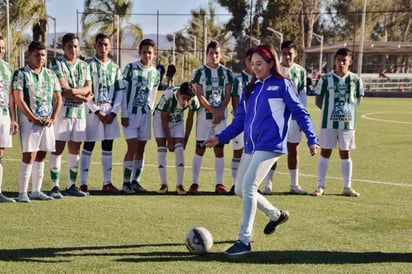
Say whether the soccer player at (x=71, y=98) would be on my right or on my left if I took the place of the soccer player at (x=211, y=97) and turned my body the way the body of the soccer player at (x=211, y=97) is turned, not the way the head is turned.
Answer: on my right

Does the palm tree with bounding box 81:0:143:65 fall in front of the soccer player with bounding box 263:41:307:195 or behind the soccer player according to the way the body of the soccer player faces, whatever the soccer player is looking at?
behind

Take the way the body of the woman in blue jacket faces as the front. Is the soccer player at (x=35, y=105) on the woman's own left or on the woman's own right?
on the woman's own right

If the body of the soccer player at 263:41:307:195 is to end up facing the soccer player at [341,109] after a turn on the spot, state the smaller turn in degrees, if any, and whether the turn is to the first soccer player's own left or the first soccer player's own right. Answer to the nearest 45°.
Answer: approximately 90° to the first soccer player's own left

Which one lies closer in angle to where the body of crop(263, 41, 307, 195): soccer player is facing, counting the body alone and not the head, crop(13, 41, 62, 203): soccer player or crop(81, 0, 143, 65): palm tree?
the soccer player

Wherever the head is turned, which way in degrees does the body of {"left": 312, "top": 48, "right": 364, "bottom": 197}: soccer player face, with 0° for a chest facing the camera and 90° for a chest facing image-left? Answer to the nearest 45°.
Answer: approximately 0°

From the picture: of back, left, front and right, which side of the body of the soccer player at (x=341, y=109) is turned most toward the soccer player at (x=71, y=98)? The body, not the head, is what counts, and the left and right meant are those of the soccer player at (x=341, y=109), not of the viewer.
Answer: right

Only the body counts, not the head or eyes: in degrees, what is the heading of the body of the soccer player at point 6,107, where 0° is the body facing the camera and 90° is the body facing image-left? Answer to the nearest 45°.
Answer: approximately 0°

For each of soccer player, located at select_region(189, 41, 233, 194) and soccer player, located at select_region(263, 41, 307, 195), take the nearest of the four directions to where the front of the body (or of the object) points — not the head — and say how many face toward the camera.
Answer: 2

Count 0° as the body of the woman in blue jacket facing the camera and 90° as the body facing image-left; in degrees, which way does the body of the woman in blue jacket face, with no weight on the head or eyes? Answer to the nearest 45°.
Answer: approximately 45°
